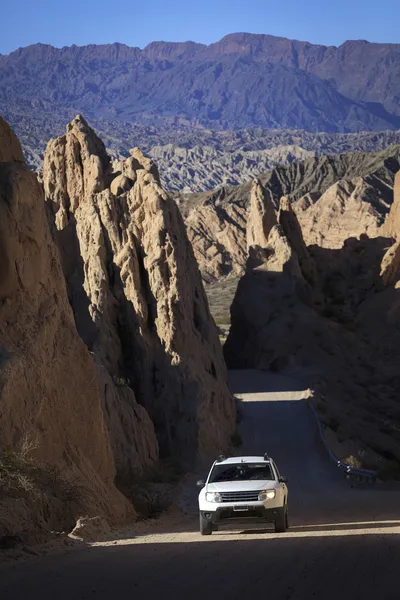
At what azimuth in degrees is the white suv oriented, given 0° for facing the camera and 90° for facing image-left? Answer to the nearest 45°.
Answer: approximately 0°

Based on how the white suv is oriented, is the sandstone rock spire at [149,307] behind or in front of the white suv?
behind

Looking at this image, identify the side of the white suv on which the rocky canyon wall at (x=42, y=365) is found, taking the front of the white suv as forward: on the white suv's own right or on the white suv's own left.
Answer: on the white suv's own right

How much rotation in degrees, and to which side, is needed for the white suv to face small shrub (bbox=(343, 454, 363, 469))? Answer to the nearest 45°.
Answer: approximately 180°
